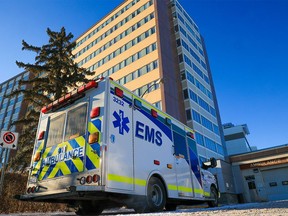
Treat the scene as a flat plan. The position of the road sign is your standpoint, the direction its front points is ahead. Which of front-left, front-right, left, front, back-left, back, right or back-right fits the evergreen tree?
back

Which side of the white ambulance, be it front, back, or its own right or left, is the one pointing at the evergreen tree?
left

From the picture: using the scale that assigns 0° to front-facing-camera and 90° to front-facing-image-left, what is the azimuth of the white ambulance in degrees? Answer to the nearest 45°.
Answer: approximately 225°

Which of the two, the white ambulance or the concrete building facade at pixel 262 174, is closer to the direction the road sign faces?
the white ambulance

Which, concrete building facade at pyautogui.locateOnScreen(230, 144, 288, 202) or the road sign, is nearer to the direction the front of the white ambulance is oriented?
the concrete building facade

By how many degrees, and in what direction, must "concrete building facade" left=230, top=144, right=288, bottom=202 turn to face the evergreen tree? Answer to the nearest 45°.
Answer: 0° — it already faces it

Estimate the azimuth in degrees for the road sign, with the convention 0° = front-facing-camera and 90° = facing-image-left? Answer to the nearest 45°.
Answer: approximately 0°

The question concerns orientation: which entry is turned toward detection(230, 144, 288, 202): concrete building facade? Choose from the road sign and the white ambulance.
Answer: the white ambulance

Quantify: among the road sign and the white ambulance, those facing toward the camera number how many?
1

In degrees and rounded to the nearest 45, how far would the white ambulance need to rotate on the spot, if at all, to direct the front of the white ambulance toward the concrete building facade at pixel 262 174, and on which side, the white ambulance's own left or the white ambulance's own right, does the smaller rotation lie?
0° — it already faces it
